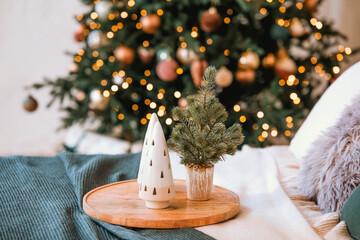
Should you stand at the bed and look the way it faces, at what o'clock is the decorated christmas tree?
The decorated christmas tree is roughly at 3 o'clock from the bed.

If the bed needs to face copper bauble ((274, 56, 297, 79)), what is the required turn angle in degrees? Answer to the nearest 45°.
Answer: approximately 90° to its right

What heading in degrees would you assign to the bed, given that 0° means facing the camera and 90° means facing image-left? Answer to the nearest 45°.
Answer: approximately 90°

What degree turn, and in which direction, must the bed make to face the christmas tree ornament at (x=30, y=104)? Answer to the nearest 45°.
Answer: approximately 45° to its right

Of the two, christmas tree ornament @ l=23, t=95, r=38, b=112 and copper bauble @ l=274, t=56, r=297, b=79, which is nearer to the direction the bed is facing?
the christmas tree ornament
